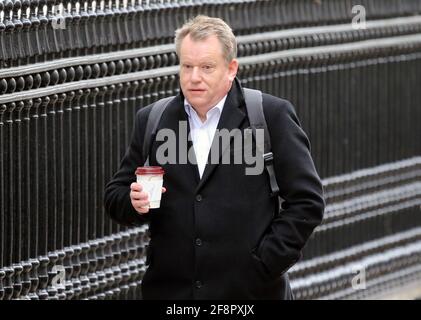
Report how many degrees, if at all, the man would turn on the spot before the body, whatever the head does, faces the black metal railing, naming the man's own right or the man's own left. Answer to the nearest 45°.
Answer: approximately 180°

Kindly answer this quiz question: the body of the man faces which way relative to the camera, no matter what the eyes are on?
toward the camera

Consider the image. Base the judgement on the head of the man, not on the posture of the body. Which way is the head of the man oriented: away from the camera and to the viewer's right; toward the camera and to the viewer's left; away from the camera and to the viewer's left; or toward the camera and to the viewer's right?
toward the camera and to the viewer's left
